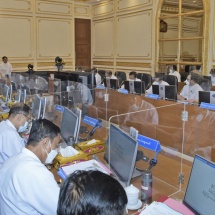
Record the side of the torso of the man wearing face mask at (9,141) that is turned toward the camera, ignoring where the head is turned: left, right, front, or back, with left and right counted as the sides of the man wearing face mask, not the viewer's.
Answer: right

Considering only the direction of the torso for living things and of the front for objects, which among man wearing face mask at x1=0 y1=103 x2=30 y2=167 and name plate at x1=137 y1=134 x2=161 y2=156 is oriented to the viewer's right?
the man wearing face mask

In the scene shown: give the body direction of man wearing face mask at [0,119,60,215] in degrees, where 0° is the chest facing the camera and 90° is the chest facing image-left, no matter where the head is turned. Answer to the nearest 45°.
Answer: approximately 225°

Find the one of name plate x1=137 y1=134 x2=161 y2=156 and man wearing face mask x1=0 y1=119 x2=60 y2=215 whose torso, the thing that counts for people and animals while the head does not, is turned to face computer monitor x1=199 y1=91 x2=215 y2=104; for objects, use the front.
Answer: the man wearing face mask

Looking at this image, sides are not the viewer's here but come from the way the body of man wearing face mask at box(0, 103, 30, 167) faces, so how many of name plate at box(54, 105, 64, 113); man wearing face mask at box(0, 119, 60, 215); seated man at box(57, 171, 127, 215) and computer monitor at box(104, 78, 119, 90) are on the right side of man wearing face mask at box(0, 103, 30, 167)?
2

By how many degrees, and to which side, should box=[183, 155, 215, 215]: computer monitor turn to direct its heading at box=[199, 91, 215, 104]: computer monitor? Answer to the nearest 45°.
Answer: approximately 135° to its right

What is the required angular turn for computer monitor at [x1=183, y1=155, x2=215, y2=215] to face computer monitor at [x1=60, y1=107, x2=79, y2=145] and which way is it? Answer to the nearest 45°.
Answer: approximately 90° to its right

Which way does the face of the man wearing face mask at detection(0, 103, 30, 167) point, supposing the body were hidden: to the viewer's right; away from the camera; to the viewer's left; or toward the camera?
to the viewer's right

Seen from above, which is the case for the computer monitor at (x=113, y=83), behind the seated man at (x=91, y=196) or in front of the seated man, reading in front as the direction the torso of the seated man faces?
in front
